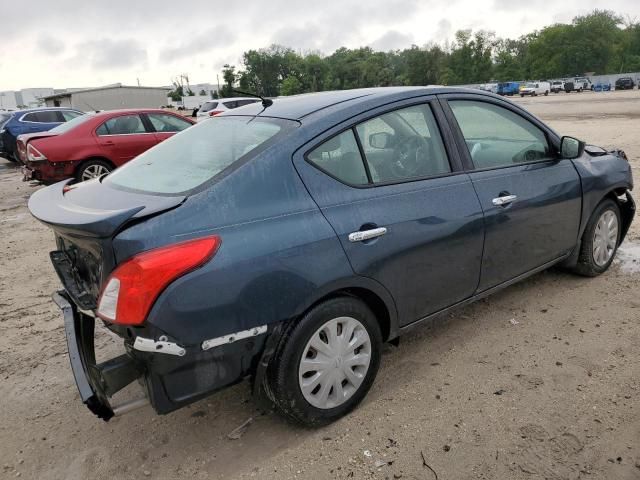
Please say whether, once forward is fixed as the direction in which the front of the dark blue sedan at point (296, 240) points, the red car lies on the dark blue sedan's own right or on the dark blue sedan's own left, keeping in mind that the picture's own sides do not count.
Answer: on the dark blue sedan's own left

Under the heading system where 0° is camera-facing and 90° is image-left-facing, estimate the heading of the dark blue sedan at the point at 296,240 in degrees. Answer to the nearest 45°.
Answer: approximately 225°

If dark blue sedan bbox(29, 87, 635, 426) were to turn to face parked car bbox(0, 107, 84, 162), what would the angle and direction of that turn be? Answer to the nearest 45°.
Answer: approximately 90° to its left
